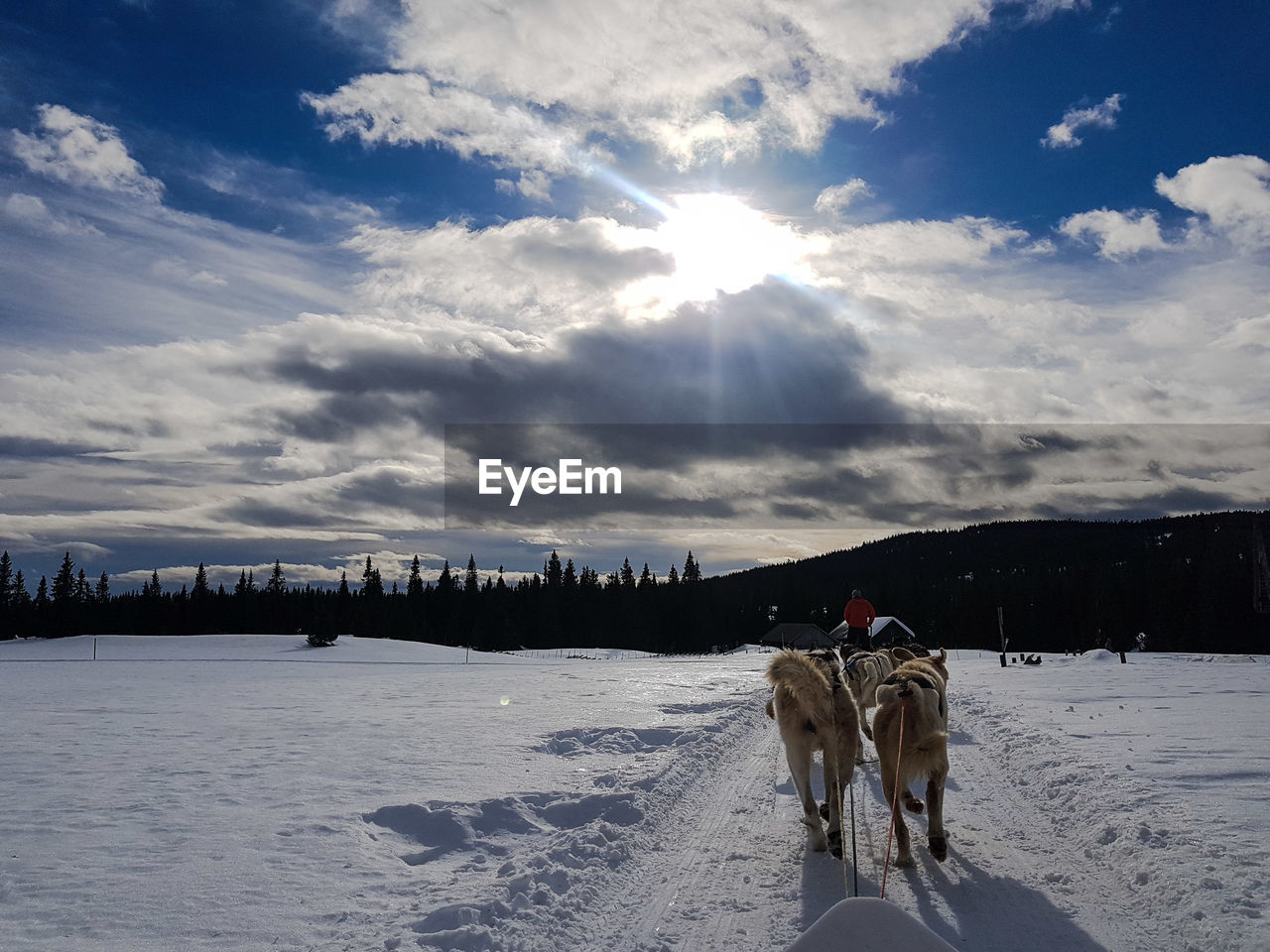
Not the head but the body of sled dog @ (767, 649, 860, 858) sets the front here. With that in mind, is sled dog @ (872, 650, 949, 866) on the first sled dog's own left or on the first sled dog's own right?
on the first sled dog's own right

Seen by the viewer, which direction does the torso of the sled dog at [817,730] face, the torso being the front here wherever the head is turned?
away from the camera
